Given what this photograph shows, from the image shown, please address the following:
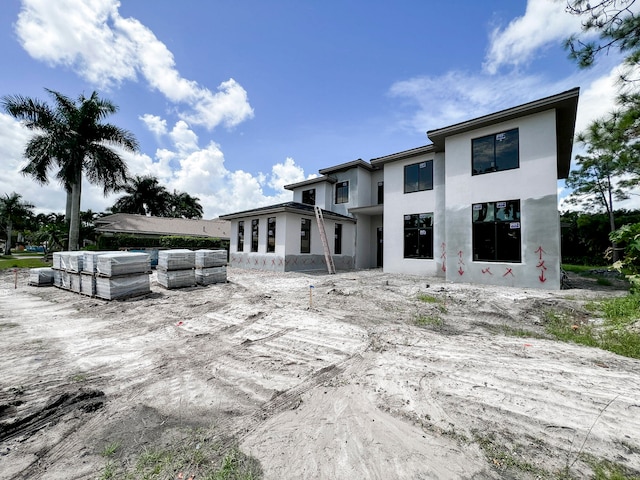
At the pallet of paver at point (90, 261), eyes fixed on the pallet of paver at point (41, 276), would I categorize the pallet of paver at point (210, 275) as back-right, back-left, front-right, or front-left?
back-right

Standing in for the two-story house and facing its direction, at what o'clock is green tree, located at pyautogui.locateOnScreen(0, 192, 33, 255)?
The green tree is roughly at 2 o'clock from the two-story house.

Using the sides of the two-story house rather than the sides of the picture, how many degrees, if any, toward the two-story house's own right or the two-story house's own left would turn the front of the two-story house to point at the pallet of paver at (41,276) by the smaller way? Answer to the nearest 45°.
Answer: approximately 45° to the two-story house's own right

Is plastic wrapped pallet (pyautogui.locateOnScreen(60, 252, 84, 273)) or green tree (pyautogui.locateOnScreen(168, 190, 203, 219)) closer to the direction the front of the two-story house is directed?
the plastic wrapped pallet

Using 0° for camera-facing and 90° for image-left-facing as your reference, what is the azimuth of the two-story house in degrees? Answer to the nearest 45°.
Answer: approximately 45°

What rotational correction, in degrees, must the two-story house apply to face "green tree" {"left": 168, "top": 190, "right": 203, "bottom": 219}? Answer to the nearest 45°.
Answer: approximately 90° to its right

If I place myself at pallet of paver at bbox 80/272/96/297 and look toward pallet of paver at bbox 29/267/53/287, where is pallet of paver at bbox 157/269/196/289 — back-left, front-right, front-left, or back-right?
back-right

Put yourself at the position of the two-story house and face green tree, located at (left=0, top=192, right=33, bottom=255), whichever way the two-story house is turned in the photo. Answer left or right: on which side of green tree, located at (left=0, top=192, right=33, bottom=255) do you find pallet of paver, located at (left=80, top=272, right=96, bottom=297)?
left

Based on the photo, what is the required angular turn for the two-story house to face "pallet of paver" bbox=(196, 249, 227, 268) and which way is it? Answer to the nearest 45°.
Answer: approximately 45° to its right
